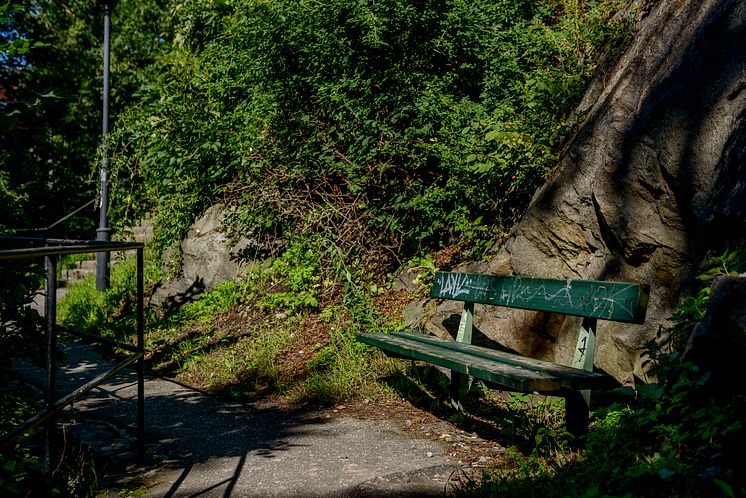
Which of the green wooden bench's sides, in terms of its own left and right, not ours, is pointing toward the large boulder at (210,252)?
right

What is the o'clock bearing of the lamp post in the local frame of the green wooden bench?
The lamp post is roughly at 3 o'clock from the green wooden bench.

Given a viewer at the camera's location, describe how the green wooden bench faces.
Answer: facing the viewer and to the left of the viewer

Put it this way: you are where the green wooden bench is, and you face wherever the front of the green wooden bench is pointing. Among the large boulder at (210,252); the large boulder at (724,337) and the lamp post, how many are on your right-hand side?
2

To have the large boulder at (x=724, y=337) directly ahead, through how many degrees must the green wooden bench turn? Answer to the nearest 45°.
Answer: approximately 90° to its left
